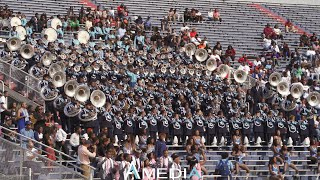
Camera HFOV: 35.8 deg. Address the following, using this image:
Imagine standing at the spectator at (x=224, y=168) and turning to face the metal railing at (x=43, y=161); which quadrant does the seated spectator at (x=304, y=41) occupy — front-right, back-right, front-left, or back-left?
back-right

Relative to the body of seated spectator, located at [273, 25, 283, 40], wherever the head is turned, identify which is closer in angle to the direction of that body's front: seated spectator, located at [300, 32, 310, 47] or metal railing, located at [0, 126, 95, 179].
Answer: the metal railing

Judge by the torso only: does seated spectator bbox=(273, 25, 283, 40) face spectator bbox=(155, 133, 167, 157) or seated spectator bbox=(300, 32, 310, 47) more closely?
the spectator

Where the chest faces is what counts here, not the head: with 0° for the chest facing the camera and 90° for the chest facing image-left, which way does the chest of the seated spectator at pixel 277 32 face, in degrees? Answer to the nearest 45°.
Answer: approximately 45°

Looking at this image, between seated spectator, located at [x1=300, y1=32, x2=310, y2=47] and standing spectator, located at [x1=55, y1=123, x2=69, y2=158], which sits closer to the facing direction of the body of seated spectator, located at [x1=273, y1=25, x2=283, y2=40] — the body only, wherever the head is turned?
the standing spectator

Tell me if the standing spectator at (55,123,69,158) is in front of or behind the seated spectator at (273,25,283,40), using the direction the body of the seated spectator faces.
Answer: in front

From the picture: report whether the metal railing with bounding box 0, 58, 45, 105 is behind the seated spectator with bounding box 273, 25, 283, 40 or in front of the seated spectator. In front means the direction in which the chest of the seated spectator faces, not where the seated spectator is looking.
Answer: in front

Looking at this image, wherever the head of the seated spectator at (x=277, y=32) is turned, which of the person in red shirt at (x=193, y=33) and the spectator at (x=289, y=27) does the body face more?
the person in red shirt
